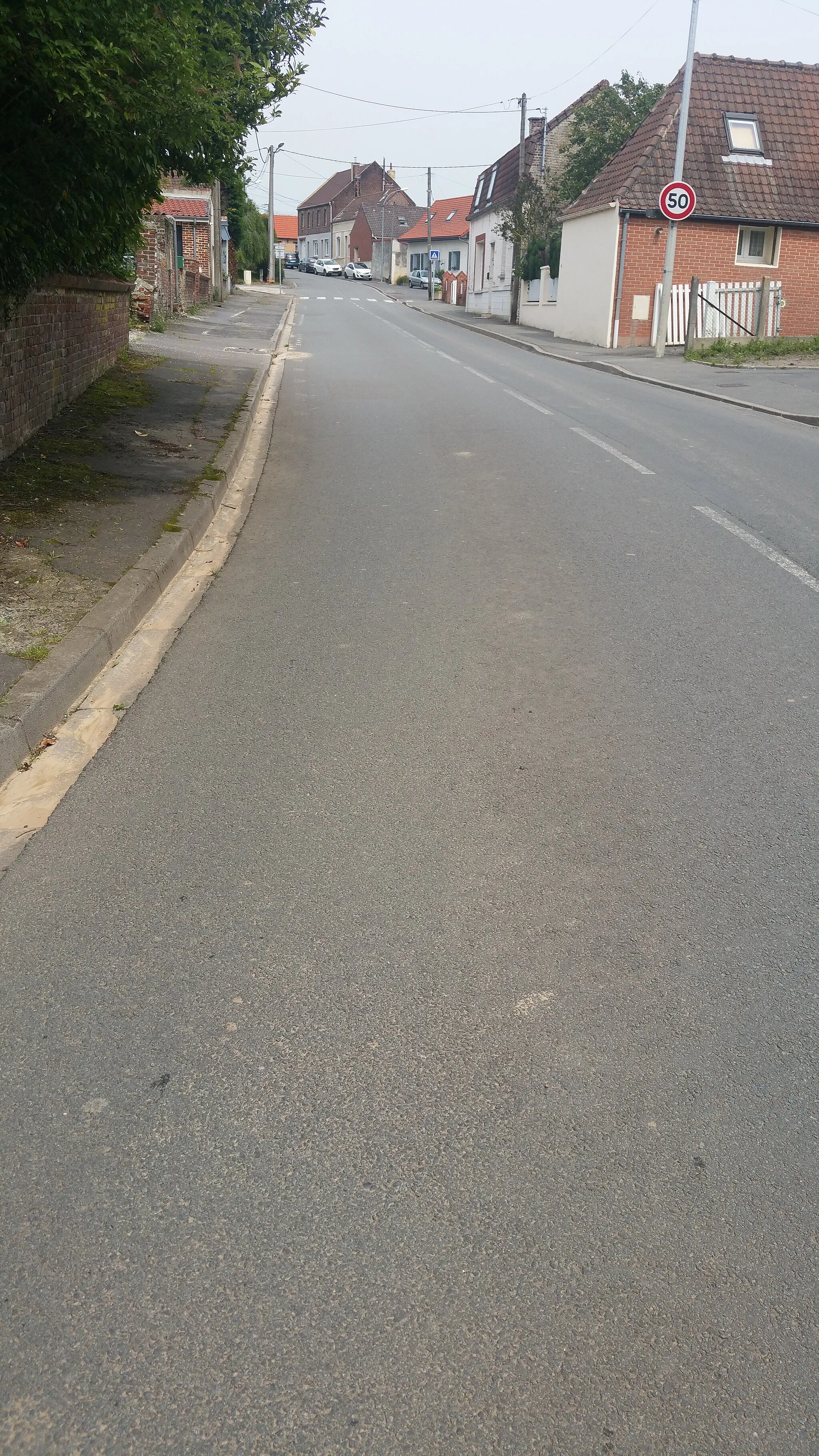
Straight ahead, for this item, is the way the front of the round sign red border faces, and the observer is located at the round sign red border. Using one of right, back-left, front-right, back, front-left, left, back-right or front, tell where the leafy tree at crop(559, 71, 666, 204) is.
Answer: back

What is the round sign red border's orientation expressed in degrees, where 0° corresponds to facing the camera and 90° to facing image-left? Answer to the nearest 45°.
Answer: approximately 0°

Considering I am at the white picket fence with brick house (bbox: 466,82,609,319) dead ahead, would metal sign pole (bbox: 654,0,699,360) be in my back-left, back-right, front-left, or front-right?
back-left

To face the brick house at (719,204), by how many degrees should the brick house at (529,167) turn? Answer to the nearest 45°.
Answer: approximately 45° to its left

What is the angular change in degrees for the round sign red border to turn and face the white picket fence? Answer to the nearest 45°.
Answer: approximately 180°

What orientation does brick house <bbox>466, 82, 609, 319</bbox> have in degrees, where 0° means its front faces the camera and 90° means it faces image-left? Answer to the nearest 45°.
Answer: approximately 45°

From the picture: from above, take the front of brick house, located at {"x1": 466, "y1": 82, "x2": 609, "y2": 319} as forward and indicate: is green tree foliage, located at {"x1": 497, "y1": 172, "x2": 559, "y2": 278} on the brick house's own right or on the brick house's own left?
on the brick house's own left

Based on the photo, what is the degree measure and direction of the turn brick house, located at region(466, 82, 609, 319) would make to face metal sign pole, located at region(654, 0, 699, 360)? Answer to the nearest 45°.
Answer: approximately 45° to its left
